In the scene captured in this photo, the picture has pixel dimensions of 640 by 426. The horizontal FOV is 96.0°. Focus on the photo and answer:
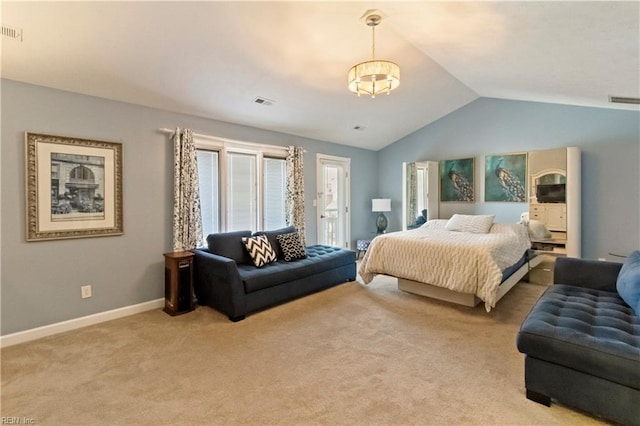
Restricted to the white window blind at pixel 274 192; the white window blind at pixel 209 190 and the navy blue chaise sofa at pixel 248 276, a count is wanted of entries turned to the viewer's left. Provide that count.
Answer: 0

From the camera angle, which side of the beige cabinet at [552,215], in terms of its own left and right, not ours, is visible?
front

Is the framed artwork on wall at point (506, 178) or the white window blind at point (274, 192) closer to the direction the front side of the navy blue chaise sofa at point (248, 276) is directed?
the framed artwork on wall

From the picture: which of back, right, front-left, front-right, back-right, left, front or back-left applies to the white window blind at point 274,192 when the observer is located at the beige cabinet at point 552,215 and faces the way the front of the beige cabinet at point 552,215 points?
front-right

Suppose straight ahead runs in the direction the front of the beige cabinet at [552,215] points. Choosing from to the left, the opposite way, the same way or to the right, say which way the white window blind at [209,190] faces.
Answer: to the left

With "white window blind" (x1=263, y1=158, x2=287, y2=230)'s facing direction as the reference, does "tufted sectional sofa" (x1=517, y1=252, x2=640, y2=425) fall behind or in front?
in front

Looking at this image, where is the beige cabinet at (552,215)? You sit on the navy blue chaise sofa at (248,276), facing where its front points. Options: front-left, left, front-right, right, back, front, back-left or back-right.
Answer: front-left

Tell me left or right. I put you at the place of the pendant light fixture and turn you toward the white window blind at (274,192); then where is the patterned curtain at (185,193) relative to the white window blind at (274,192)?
left

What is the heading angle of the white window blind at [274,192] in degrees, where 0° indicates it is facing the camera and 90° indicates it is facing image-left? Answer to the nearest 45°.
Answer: approximately 315°

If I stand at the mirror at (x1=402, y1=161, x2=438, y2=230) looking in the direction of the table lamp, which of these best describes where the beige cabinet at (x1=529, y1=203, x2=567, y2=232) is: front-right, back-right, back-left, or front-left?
back-left

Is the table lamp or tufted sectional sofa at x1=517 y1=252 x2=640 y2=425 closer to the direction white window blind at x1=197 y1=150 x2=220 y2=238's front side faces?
the tufted sectional sofa

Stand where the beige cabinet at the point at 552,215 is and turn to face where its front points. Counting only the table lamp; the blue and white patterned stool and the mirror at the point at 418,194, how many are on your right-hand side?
3

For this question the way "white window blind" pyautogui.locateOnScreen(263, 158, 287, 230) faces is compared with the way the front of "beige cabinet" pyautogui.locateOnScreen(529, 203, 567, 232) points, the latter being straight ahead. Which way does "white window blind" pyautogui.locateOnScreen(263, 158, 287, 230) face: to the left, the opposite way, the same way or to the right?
to the left

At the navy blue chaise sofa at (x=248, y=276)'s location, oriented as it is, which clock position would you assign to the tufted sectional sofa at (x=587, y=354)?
The tufted sectional sofa is roughly at 12 o'clock from the navy blue chaise sofa.
